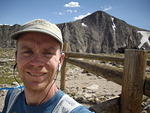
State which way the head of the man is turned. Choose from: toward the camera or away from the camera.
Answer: toward the camera

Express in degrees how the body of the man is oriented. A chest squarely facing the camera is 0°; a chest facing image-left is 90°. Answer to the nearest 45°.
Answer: approximately 0°

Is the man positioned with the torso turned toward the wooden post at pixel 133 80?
no
